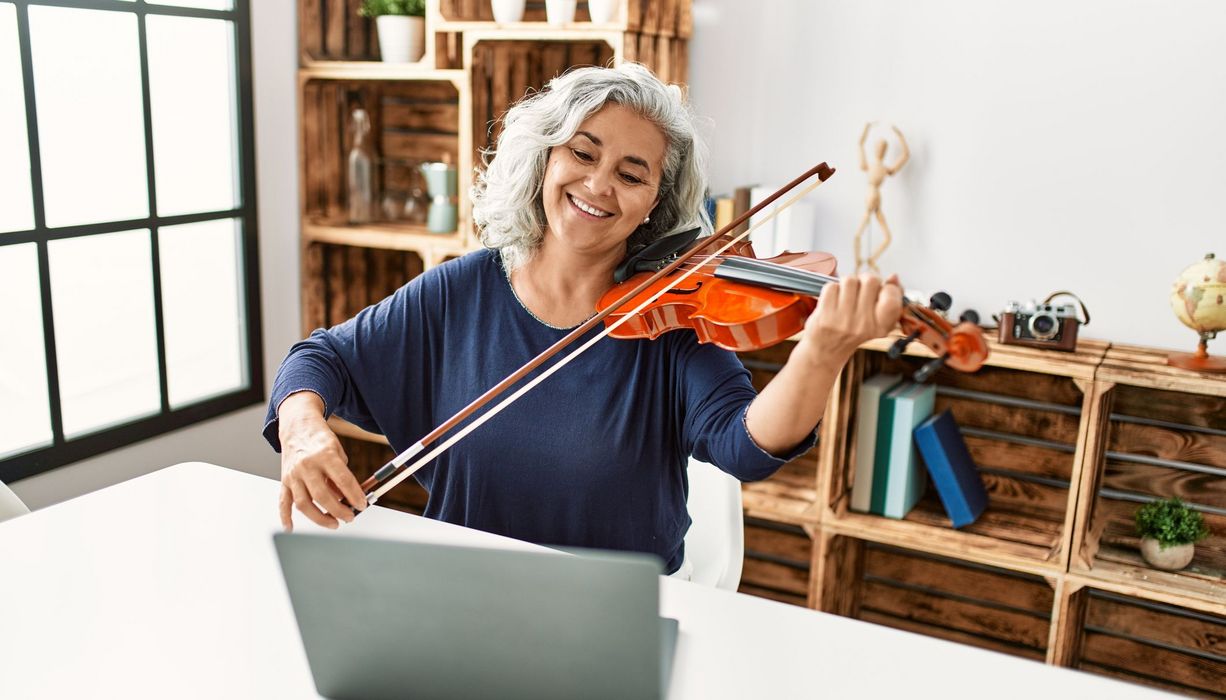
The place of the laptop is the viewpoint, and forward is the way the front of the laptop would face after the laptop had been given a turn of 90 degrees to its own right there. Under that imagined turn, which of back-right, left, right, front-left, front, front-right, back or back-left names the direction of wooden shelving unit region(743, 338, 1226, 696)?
front-left

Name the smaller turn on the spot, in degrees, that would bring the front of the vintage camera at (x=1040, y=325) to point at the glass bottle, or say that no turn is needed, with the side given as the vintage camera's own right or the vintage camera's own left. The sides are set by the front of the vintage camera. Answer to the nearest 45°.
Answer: approximately 90° to the vintage camera's own right

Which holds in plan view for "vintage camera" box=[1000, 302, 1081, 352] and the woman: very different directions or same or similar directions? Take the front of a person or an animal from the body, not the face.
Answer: same or similar directions

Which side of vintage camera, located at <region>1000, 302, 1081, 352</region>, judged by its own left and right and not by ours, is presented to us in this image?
front

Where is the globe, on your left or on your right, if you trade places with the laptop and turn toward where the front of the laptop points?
on your right

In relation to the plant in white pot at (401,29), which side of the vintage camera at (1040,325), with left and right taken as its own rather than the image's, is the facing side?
right

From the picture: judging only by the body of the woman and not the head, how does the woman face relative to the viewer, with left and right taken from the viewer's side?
facing the viewer

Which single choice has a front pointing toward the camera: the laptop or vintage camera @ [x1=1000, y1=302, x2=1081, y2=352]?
the vintage camera

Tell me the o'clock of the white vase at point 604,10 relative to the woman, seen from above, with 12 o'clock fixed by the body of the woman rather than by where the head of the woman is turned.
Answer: The white vase is roughly at 6 o'clock from the woman.

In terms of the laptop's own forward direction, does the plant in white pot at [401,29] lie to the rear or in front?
in front

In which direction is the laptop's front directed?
away from the camera

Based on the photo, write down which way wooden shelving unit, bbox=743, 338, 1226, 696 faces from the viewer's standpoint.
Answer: facing the viewer and to the left of the viewer

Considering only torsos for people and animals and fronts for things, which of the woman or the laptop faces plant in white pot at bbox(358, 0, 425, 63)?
the laptop
